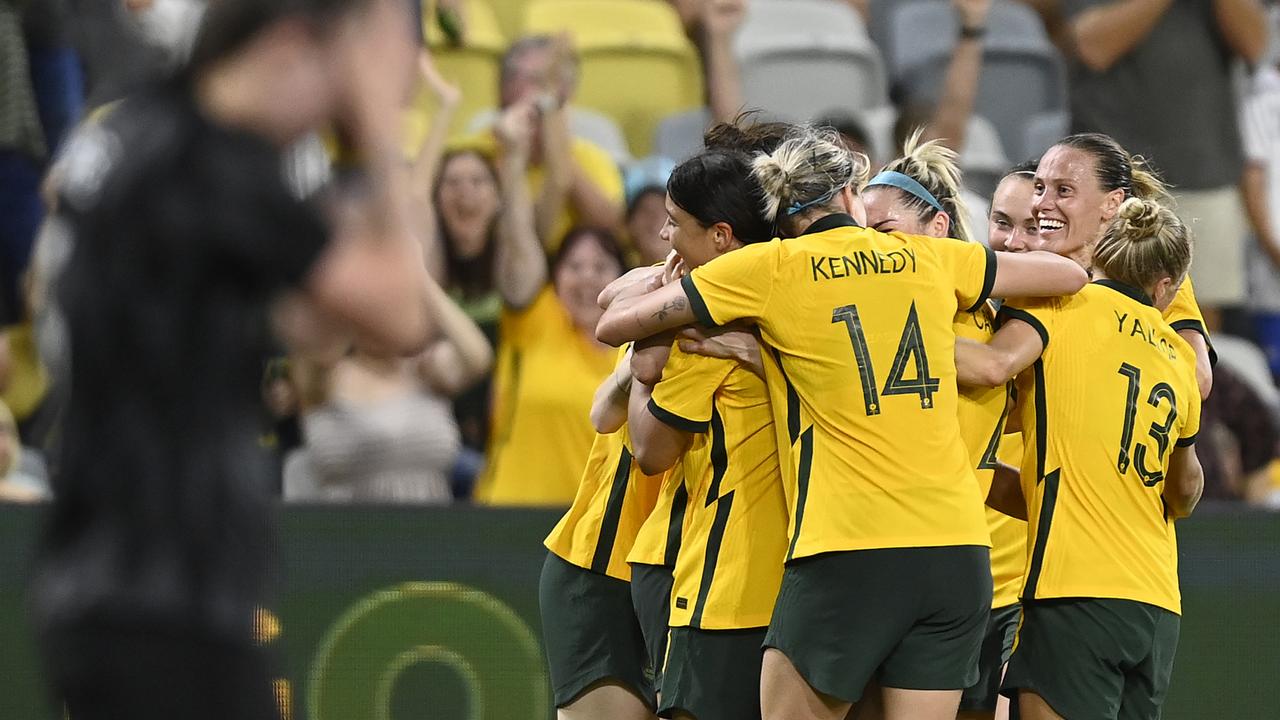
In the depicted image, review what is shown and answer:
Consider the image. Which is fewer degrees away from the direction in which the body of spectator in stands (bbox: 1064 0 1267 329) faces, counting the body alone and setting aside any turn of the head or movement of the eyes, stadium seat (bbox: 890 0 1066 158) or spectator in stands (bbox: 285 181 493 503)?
the spectator in stands

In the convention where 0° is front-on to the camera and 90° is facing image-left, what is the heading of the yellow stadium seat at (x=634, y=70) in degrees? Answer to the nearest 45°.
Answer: approximately 0°

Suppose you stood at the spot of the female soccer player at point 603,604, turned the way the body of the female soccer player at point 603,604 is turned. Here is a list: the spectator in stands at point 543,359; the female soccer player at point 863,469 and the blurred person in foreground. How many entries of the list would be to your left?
1

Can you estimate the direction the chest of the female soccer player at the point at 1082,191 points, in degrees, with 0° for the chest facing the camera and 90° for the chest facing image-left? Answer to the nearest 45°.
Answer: approximately 45°

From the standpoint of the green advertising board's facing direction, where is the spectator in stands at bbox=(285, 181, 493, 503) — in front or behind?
behind

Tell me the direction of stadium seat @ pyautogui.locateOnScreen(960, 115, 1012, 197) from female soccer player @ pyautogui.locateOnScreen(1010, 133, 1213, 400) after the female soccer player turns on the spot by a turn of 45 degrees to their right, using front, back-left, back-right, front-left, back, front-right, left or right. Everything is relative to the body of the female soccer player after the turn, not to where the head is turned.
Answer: right

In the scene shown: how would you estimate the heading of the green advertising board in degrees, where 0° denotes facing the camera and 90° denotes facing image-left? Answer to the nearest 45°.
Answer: approximately 0°

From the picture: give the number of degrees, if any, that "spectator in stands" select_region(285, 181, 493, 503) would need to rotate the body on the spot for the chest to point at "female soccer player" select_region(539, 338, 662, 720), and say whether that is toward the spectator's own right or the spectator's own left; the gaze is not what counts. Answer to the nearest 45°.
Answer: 0° — they already face them
